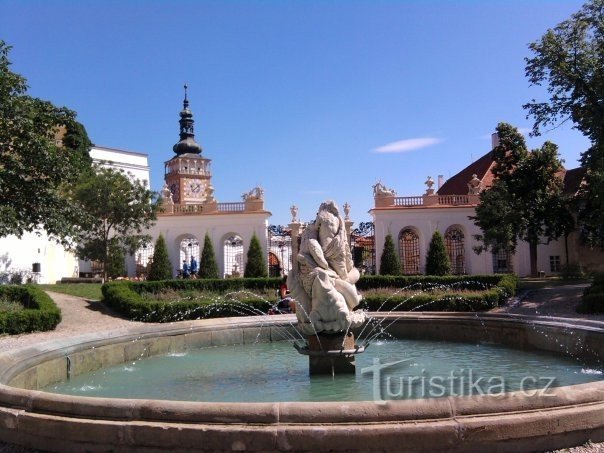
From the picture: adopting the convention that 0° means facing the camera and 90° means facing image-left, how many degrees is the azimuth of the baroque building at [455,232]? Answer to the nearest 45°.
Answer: approximately 0°

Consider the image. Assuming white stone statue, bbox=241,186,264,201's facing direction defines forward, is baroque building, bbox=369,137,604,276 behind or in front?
in front

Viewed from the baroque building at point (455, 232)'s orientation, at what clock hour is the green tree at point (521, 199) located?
The green tree is roughly at 11 o'clock from the baroque building.

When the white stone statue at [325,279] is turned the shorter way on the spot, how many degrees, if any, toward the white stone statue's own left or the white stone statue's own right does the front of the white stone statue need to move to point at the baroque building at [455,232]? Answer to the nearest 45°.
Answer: approximately 180°

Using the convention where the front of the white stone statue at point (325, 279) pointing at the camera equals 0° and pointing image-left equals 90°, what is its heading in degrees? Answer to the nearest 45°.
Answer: approximately 0°

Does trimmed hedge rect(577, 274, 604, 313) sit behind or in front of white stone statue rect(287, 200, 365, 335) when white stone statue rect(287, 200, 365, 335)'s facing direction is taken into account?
behind

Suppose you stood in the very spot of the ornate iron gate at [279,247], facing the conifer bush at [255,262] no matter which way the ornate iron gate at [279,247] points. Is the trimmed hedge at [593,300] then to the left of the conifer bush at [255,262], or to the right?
left

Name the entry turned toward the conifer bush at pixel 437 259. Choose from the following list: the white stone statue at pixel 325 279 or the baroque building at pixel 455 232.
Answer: the baroque building

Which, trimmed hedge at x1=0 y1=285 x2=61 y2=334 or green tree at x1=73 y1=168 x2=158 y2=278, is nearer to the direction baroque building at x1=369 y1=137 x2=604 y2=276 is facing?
the trimmed hedge

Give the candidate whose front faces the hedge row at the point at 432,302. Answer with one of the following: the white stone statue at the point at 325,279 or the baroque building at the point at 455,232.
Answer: the baroque building
